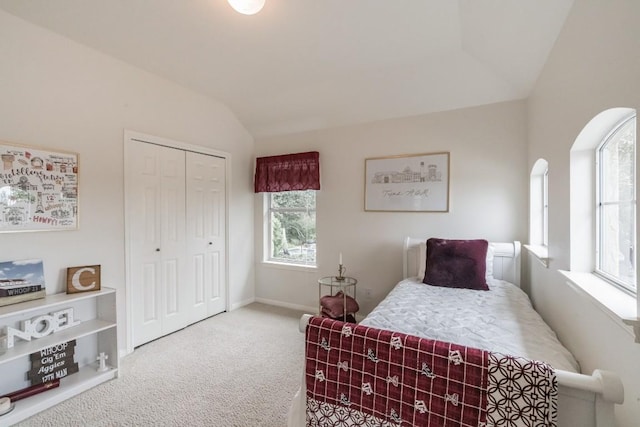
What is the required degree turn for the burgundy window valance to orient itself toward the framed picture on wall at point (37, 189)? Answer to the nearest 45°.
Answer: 0° — it already faces it

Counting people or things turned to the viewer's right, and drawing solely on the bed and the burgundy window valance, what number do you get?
0

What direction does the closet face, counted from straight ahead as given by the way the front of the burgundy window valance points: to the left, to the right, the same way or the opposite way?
to the left

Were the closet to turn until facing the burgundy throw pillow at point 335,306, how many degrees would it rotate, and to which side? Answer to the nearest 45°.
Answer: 0° — it already faces it

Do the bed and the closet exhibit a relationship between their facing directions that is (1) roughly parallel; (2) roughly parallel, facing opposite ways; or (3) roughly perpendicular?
roughly perpendicular

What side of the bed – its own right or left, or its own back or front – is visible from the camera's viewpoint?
front

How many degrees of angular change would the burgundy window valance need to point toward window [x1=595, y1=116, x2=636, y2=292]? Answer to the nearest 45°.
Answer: approximately 90° to its left

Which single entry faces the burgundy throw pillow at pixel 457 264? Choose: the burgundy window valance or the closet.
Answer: the closet

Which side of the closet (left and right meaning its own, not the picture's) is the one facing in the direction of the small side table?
front

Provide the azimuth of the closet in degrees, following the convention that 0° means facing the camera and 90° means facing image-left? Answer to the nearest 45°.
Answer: approximately 315°

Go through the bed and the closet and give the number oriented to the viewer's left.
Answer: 0

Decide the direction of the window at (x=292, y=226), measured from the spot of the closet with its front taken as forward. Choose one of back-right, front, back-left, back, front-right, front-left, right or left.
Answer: front-left

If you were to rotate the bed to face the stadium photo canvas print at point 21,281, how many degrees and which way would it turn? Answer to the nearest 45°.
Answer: approximately 90° to its right

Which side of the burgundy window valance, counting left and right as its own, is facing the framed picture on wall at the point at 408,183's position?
left

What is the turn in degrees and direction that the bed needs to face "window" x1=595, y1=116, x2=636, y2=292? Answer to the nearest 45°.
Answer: approximately 135° to its left
